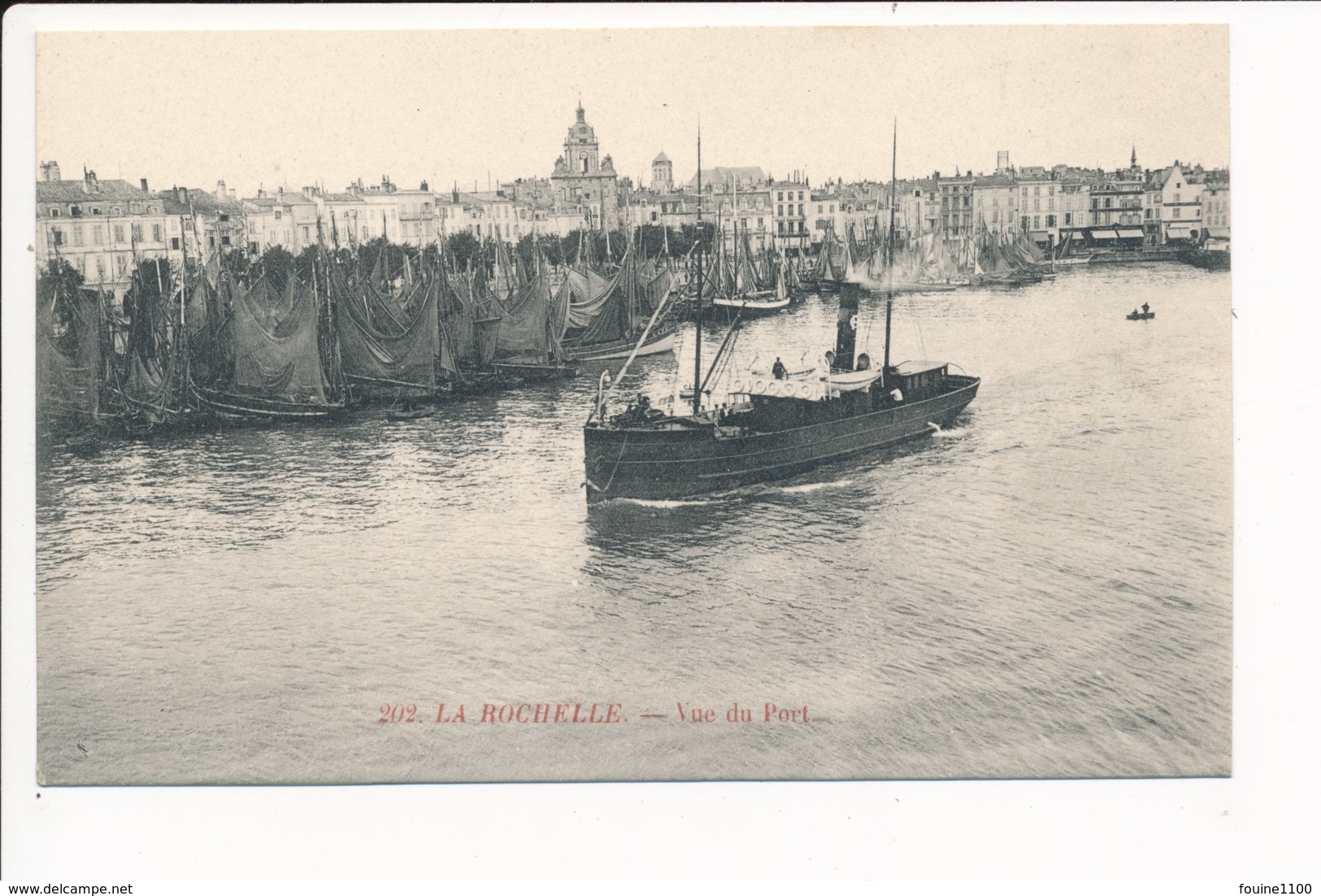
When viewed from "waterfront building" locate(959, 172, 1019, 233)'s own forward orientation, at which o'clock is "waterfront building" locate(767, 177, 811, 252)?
"waterfront building" locate(767, 177, 811, 252) is roughly at 2 o'clock from "waterfront building" locate(959, 172, 1019, 233).

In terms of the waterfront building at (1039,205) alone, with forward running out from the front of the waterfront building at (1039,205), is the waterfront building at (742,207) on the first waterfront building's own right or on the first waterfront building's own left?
on the first waterfront building's own right

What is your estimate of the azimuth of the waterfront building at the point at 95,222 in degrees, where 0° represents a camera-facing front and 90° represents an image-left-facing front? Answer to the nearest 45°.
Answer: approximately 315°

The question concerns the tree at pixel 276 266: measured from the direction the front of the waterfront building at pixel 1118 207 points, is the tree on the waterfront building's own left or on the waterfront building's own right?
on the waterfront building's own right
